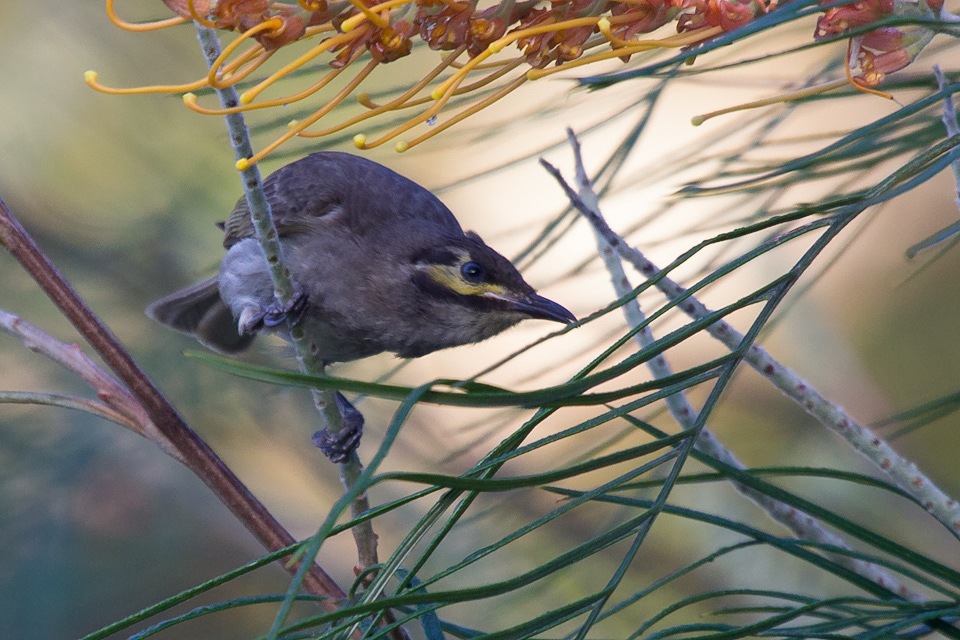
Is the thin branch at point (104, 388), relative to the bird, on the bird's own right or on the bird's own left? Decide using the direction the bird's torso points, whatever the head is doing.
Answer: on the bird's own right

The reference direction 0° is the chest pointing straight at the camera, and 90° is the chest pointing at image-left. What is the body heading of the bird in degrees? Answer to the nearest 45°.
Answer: approximately 270°
